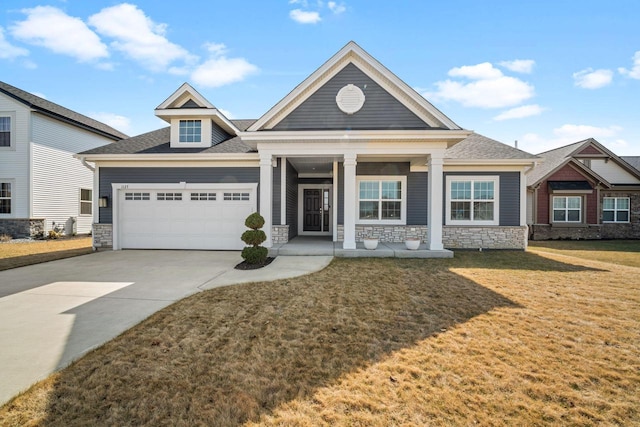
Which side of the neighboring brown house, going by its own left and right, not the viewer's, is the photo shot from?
front

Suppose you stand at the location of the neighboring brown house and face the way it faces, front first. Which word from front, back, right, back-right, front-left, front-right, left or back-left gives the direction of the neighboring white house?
front-right

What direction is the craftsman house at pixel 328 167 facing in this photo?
toward the camera

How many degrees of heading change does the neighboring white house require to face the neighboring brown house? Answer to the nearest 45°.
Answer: approximately 45° to its left

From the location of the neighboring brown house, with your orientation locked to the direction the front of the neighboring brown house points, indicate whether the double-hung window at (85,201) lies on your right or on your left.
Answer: on your right

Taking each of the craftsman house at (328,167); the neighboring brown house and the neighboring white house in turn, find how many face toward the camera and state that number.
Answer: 3

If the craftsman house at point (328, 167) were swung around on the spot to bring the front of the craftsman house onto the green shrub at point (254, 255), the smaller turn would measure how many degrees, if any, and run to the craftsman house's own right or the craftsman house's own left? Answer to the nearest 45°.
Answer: approximately 45° to the craftsman house's own right

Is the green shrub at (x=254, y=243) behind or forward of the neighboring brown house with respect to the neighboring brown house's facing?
forward
